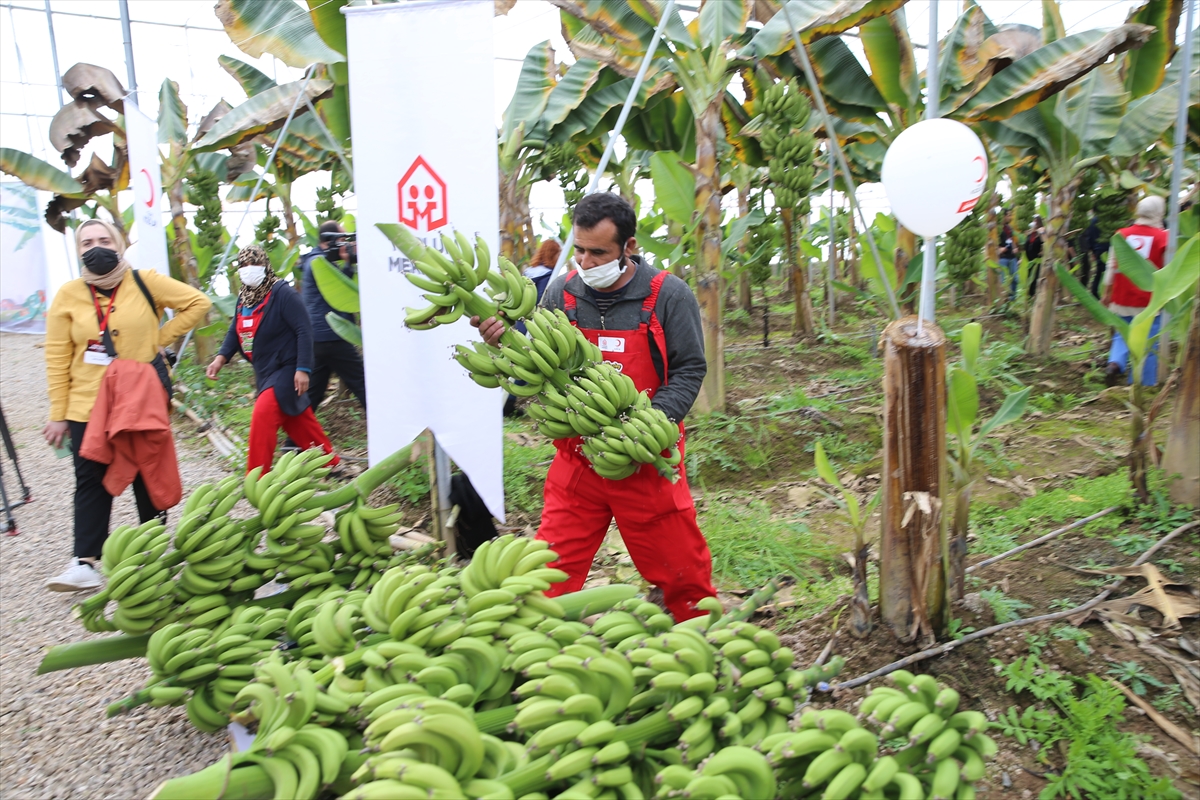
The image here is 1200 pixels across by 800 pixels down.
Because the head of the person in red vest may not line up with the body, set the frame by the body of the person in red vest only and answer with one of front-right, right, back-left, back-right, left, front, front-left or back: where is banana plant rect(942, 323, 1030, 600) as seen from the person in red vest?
back

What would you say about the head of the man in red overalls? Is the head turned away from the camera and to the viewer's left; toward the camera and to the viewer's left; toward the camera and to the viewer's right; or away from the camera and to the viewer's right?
toward the camera and to the viewer's left

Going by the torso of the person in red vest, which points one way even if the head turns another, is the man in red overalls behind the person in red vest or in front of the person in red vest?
behind

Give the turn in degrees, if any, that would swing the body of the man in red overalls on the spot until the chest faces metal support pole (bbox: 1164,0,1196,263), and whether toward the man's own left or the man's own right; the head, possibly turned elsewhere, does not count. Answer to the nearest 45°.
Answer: approximately 180°

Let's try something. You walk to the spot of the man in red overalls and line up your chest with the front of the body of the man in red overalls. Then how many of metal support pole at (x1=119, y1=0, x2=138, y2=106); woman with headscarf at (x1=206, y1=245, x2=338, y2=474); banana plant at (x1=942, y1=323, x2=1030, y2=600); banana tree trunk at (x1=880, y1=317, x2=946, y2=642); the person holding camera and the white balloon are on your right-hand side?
3

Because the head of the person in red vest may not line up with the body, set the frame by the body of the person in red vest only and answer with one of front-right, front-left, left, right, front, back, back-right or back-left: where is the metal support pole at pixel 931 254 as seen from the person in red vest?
back

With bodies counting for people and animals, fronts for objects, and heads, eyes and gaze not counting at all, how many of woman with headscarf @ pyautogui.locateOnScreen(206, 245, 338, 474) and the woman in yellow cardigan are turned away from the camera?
0

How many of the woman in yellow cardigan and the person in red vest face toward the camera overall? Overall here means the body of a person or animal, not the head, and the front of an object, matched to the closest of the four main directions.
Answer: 1

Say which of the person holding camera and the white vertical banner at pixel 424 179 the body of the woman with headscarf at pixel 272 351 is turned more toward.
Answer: the white vertical banner

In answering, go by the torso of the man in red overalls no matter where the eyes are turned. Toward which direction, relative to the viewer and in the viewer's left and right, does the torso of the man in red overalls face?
facing the viewer and to the left of the viewer

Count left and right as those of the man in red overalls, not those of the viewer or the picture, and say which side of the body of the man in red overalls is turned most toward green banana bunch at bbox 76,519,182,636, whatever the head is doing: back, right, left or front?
right

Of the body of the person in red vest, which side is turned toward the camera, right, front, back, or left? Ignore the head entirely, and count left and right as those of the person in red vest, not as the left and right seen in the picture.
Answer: back

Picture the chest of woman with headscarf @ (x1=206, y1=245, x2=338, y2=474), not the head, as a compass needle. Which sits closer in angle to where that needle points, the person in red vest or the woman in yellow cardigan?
the woman in yellow cardigan

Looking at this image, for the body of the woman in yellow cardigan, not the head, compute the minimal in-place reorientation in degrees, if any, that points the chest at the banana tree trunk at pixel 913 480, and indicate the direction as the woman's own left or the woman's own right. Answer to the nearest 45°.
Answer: approximately 45° to the woman's own left
